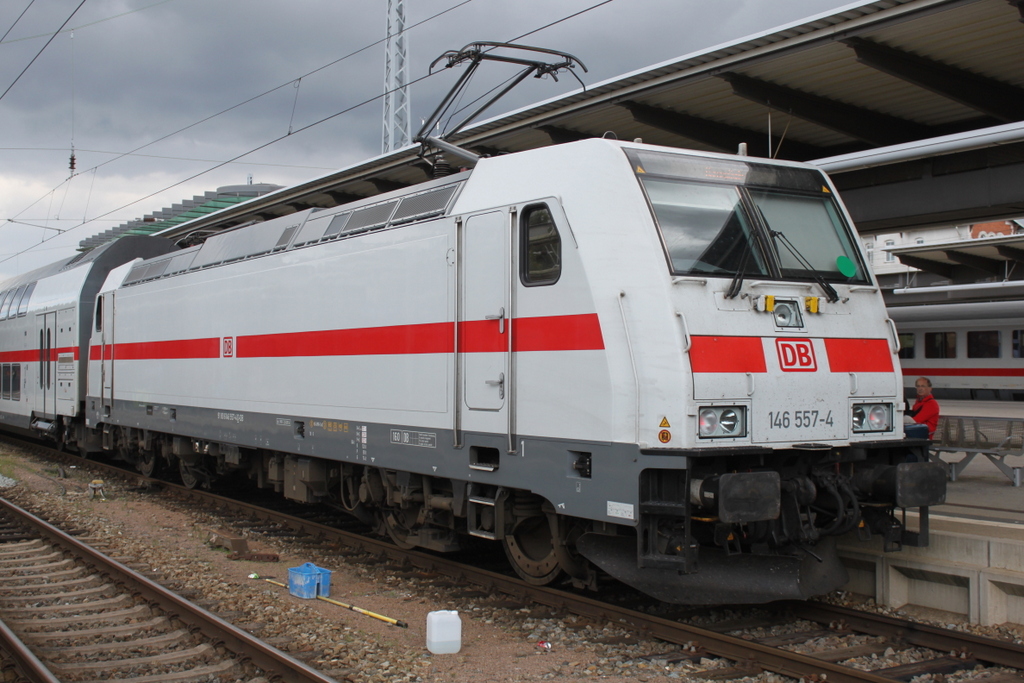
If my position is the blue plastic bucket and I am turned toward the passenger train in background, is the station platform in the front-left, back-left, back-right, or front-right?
front-right

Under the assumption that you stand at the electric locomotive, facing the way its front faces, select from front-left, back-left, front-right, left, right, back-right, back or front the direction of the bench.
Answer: left

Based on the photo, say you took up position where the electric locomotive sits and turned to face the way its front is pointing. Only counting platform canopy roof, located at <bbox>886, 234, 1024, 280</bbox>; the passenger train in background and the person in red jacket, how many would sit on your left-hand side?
3

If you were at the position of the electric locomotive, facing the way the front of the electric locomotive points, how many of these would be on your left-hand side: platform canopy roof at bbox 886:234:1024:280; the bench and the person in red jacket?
3

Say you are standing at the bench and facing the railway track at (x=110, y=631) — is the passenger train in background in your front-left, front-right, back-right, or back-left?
back-right

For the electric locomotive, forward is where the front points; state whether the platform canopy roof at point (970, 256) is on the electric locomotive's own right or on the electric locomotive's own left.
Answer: on the electric locomotive's own left

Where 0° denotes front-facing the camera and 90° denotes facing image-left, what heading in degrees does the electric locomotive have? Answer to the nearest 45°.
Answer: approximately 315°

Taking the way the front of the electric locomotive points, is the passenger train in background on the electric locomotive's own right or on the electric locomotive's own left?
on the electric locomotive's own left

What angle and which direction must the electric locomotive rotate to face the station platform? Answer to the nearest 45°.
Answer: approximately 45° to its left
